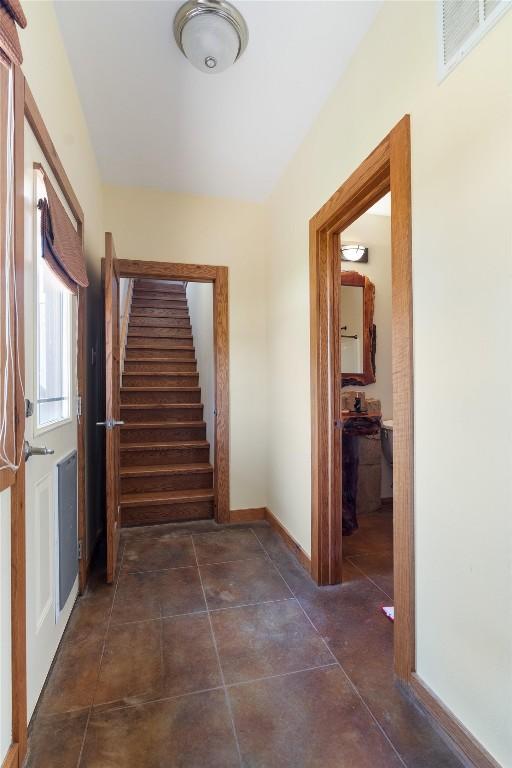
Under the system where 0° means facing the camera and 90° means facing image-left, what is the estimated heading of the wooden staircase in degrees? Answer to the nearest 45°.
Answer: approximately 0°

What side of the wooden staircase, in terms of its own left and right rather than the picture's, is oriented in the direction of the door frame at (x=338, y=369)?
front

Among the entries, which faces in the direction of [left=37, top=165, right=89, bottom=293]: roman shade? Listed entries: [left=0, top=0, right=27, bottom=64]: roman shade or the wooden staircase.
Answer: the wooden staircase

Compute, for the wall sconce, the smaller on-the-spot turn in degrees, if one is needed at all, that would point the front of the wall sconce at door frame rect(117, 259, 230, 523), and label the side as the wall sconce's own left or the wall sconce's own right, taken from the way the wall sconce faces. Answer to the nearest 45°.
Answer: approximately 45° to the wall sconce's own right

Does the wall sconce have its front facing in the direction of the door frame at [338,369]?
yes

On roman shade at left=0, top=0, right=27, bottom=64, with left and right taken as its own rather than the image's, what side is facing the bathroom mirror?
left

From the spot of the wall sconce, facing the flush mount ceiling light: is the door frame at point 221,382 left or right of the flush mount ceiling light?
right

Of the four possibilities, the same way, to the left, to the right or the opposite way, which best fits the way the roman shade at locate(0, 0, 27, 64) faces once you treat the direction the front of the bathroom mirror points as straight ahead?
to the left

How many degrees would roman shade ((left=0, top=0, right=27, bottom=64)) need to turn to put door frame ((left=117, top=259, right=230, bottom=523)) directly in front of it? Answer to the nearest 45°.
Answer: approximately 90° to its left
